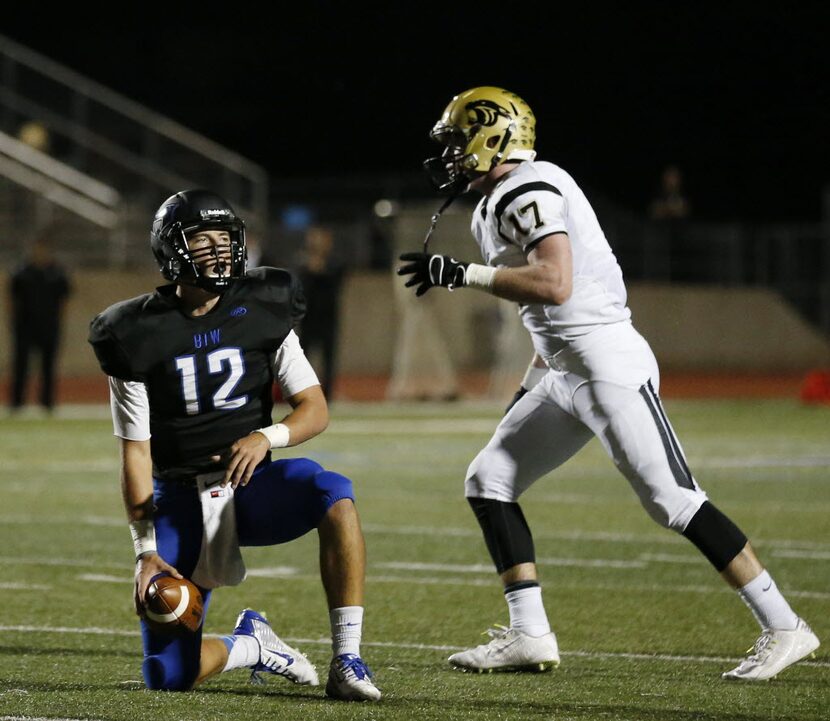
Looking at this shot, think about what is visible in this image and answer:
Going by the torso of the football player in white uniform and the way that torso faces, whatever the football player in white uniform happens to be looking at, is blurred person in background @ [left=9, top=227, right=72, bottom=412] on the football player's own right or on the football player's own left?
on the football player's own right

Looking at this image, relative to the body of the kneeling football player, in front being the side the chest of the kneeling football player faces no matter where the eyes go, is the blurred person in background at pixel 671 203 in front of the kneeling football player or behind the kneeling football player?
behind

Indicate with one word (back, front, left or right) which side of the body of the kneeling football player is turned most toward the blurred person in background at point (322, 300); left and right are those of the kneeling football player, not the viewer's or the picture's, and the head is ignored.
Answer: back

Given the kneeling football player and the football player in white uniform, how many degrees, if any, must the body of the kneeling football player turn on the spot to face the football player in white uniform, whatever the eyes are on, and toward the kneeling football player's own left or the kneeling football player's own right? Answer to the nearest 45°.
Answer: approximately 90° to the kneeling football player's own left

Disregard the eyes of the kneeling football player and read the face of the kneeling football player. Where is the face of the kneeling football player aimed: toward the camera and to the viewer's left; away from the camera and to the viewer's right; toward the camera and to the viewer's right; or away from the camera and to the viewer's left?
toward the camera and to the viewer's right

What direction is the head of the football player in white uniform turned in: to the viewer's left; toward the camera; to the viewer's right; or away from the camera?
to the viewer's left

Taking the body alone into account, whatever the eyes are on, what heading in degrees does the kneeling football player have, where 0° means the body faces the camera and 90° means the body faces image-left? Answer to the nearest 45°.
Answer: approximately 0°

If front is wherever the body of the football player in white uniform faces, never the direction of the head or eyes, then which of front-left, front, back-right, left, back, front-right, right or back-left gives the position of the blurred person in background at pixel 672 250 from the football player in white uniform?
right

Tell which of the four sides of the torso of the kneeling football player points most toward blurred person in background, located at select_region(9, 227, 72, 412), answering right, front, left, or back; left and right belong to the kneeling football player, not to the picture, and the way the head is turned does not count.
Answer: back

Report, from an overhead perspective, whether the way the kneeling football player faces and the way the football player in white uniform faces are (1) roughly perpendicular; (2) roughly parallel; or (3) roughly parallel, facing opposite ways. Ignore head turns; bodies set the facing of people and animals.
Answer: roughly perpendicular

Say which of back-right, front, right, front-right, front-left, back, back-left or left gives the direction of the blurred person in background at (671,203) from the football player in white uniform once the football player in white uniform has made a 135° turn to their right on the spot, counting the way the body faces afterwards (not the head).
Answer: front-left

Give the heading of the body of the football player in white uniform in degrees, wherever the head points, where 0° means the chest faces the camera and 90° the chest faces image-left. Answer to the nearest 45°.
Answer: approximately 90°

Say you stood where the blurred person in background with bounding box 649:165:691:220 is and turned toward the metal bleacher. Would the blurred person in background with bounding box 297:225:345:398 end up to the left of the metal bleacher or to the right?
left
